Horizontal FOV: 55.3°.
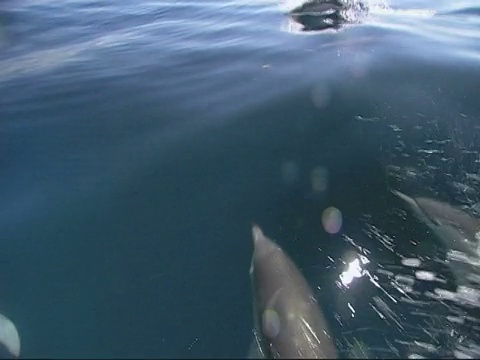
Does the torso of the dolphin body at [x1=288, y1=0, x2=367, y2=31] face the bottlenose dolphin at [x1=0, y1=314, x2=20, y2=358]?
no

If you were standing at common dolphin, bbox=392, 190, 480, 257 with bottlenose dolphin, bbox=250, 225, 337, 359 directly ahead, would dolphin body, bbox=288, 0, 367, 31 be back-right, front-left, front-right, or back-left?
back-right

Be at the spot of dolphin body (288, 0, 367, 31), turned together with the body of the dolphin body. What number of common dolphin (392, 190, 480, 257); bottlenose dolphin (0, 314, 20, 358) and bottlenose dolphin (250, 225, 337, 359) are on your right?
0

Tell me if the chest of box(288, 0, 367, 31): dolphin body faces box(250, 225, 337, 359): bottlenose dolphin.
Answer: no

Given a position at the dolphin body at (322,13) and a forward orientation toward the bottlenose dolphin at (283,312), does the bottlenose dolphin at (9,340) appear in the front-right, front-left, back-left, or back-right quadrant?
front-right
